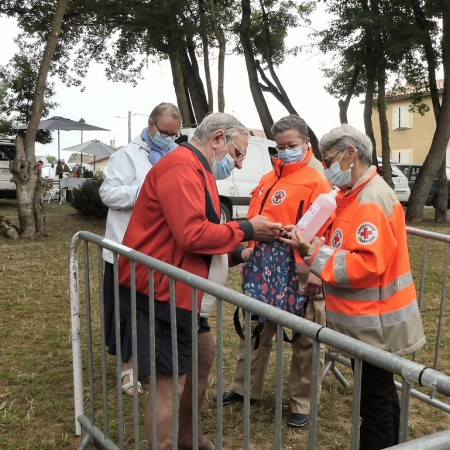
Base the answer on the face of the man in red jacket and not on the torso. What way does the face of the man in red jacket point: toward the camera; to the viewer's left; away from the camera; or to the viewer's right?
to the viewer's right

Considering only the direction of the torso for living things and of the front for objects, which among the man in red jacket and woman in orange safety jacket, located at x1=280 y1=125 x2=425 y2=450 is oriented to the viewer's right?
the man in red jacket

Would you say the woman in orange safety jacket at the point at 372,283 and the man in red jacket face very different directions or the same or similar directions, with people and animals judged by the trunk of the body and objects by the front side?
very different directions

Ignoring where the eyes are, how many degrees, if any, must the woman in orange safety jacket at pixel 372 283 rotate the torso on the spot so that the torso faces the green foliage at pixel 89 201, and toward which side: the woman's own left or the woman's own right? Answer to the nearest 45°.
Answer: approximately 45° to the woman's own right

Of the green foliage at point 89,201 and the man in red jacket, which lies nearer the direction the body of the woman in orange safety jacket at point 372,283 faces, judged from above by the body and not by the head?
the man in red jacket

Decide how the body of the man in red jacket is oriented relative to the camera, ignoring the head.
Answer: to the viewer's right

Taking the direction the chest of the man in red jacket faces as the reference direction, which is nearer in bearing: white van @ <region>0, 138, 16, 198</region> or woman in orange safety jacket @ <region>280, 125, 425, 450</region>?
the woman in orange safety jacket

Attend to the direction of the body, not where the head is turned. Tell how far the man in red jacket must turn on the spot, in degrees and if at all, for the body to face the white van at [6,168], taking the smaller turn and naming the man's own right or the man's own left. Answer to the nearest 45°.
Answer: approximately 90° to the man's own left

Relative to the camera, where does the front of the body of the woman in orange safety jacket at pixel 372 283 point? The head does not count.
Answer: to the viewer's left

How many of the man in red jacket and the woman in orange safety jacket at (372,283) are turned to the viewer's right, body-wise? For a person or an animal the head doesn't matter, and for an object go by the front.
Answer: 1

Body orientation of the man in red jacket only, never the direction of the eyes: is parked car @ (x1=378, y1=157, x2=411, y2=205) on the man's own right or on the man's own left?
on the man's own left

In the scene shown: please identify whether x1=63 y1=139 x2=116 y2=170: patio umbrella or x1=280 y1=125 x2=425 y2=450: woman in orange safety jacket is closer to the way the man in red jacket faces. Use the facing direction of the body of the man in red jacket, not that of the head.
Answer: the woman in orange safety jacket

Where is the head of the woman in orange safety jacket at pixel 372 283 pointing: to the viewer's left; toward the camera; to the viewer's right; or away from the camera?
to the viewer's left
